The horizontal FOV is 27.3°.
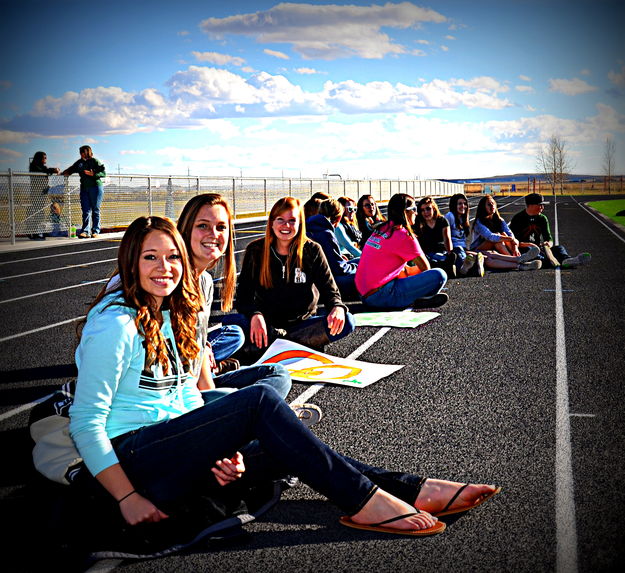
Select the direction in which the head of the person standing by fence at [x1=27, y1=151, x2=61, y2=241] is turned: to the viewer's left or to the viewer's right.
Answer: to the viewer's right

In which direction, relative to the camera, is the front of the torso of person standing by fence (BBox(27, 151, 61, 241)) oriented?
to the viewer's right

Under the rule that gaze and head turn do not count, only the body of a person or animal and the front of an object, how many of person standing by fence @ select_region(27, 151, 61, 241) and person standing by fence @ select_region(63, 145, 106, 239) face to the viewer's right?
1

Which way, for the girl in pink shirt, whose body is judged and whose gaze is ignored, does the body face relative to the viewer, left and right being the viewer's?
facing away from the viewer and to the right of the viewer

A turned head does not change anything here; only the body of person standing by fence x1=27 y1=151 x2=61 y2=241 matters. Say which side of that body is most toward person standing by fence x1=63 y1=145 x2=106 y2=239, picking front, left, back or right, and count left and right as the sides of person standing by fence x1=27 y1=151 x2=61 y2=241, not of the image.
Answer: front
